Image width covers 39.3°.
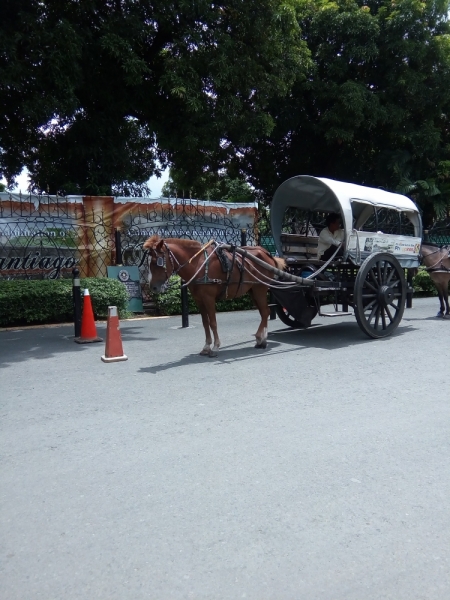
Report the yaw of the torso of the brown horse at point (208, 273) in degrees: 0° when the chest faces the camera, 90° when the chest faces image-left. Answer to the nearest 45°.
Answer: approximately 45°

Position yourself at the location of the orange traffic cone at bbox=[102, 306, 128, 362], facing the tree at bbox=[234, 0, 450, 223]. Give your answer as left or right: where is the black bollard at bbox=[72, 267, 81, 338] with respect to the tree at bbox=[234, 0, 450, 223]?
left

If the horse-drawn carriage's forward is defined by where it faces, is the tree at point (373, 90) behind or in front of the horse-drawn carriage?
behind

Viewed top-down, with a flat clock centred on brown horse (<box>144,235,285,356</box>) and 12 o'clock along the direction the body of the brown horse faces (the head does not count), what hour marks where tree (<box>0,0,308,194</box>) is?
The tree is roughly at 4 o'clock from the brown horse.

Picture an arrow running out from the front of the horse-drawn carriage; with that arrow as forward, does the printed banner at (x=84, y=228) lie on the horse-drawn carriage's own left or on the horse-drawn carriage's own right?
on the horse-drawn carriage's own right

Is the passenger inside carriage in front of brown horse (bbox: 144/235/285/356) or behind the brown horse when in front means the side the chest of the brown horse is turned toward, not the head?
behind

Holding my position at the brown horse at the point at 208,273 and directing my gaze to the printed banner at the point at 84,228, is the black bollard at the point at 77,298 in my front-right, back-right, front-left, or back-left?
front-left

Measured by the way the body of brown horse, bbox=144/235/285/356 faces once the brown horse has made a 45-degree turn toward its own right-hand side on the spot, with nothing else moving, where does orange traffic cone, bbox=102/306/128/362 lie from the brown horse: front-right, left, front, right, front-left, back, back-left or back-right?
front

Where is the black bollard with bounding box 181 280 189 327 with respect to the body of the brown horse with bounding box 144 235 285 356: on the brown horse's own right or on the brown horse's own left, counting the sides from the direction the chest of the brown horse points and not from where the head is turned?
on the brown horse's own right

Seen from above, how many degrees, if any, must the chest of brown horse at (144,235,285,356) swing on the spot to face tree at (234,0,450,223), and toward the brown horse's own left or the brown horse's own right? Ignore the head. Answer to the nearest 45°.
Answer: approximately 180°

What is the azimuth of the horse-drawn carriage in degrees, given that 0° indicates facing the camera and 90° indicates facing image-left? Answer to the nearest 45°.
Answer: approximately 45°

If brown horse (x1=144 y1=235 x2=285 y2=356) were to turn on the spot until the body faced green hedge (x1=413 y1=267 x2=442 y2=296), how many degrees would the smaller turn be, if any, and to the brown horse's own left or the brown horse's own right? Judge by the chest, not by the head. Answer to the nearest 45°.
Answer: approximately 180°
